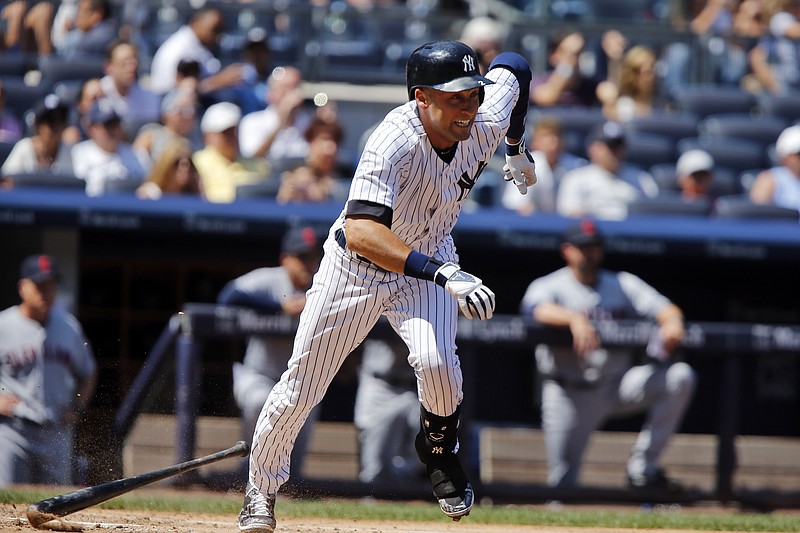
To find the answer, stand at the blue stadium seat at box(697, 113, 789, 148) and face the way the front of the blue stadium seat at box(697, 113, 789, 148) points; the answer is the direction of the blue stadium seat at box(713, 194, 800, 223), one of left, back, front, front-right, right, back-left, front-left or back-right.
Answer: front

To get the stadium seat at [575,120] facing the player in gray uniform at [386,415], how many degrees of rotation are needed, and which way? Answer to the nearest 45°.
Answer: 0° — it already faces them

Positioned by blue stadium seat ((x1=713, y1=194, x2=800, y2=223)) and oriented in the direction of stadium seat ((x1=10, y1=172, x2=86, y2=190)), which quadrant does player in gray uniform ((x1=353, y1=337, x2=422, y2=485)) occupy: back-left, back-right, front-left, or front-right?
front-left

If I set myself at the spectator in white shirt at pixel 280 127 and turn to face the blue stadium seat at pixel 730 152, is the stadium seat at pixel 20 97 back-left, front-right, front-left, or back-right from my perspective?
back-left

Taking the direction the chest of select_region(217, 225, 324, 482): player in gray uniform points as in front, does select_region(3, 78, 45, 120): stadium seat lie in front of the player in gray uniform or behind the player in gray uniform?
behind

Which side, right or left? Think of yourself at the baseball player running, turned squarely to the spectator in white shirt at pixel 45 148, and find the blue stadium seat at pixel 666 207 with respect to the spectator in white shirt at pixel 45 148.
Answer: right

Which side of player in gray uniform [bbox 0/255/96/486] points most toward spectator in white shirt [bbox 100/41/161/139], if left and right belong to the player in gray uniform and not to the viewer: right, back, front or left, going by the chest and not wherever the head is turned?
back

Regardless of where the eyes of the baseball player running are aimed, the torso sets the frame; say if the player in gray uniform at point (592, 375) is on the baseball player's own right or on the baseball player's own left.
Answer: on the baseball player's own left

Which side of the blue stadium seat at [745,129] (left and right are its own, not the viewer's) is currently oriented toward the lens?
front

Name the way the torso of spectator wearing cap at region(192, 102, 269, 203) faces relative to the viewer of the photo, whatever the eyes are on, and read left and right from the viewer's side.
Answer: facing the viewer and to the right of the viewer

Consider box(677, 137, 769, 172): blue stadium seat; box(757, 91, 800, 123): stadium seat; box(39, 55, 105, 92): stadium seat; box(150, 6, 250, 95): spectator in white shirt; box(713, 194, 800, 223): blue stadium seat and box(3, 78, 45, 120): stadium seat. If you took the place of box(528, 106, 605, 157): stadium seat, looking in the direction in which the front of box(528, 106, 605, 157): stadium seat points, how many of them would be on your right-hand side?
3

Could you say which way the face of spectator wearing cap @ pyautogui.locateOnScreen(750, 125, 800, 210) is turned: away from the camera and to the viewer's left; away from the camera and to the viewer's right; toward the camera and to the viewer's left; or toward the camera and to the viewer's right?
toward the camera and to the viewer's left

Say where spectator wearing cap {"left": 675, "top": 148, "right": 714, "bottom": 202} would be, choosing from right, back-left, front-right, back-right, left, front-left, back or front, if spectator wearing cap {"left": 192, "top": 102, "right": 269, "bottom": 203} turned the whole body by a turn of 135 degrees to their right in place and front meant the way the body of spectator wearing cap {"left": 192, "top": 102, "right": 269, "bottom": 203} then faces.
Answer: back

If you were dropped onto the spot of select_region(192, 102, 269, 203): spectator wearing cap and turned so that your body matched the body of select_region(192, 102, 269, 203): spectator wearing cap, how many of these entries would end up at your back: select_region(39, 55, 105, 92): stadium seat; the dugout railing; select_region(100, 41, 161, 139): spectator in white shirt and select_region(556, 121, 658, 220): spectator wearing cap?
2

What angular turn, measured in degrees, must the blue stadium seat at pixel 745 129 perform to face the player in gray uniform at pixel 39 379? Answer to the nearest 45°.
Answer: approximately 45° to its right

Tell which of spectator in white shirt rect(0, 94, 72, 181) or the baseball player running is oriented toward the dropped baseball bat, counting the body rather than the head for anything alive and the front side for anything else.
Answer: the spectator in white shirt

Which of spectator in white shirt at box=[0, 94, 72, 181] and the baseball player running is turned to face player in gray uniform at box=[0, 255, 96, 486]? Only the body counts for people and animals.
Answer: the spectator in white shirt

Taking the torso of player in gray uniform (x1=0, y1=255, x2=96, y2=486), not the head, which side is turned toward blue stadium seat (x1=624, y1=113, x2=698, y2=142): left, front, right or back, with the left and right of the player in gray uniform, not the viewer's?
back
